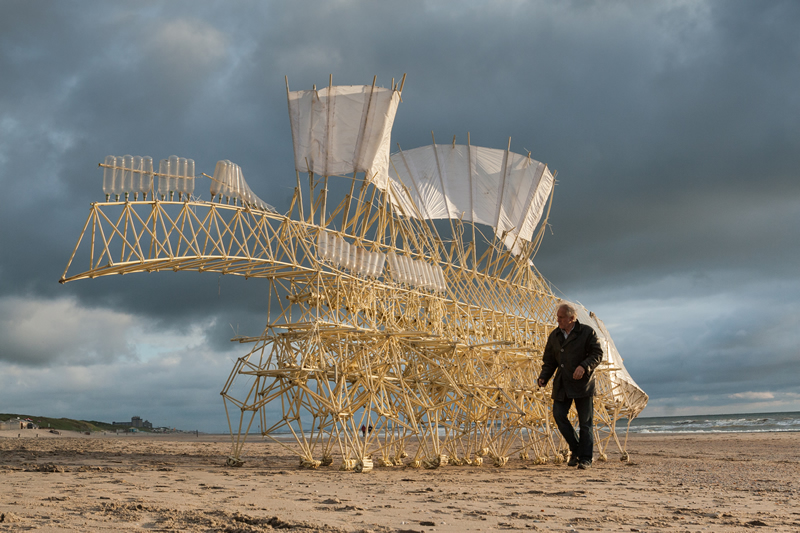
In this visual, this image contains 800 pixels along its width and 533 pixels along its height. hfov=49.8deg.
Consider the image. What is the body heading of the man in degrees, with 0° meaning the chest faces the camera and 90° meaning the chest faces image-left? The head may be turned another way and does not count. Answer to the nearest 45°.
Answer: approximately 45°
